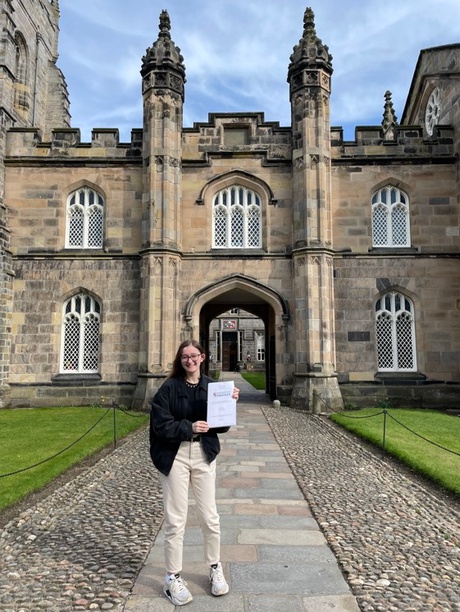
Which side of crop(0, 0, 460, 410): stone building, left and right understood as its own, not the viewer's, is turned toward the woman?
front

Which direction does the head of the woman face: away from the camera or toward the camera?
toward the camera

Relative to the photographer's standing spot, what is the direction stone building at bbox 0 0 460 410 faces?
facing the viewer
